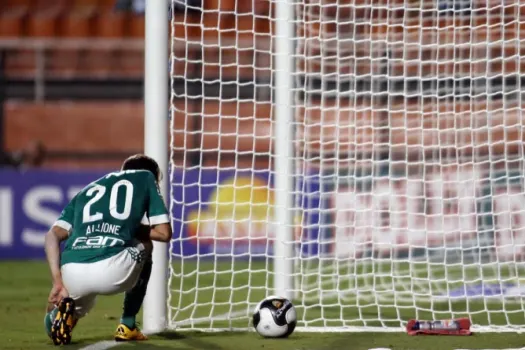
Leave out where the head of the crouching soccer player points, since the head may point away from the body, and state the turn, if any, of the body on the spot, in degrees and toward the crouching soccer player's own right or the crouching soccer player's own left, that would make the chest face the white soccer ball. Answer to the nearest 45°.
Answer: approximately 45° to the crouching soccer player's own right

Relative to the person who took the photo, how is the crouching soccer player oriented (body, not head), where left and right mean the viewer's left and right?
facing away from the viewer and to the right of the viewer

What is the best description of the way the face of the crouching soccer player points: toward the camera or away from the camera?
away from the camera

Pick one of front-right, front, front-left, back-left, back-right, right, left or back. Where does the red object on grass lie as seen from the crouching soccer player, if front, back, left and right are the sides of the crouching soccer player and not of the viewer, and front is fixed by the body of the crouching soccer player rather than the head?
front-right
